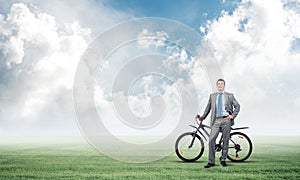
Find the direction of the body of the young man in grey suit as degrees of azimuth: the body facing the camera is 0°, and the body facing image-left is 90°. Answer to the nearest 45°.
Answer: approximately 0°

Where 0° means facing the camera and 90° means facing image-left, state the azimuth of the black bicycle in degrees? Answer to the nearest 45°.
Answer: approximately 90°
